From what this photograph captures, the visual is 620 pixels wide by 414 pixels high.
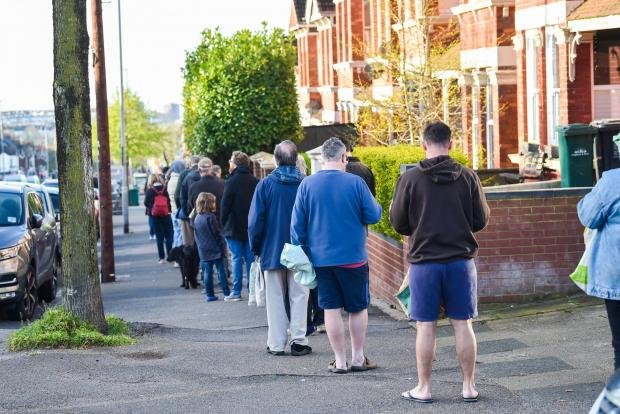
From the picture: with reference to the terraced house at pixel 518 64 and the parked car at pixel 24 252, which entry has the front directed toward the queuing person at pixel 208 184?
the terraced house

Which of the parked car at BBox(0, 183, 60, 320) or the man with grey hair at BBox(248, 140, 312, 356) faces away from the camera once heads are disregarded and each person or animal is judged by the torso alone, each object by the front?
the man with grey hair

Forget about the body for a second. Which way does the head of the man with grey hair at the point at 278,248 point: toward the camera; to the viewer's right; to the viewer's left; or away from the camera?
away from the camera

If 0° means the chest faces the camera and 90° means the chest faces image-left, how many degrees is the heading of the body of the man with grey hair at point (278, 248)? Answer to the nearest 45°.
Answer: approximately 180°

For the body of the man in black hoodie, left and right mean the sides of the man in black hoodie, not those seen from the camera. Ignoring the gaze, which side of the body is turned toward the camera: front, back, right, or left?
back

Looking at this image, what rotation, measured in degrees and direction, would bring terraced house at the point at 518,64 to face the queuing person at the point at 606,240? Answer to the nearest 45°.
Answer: approximately 45° to its left

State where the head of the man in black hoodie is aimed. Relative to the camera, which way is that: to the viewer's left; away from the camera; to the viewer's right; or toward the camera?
away from the camera

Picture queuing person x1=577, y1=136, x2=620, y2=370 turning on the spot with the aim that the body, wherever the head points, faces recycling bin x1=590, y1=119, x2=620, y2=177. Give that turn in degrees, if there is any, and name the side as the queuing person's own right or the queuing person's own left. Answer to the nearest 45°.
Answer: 0° — they already face it

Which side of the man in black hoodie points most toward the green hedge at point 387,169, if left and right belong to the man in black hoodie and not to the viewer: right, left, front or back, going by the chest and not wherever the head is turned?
front

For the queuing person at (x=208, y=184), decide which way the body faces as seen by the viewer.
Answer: away from the camera

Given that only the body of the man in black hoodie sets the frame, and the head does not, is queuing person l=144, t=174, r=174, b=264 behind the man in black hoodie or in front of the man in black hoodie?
in front

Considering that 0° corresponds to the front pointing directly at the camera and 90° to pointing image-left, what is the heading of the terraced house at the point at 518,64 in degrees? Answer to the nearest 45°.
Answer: approximately 45°
